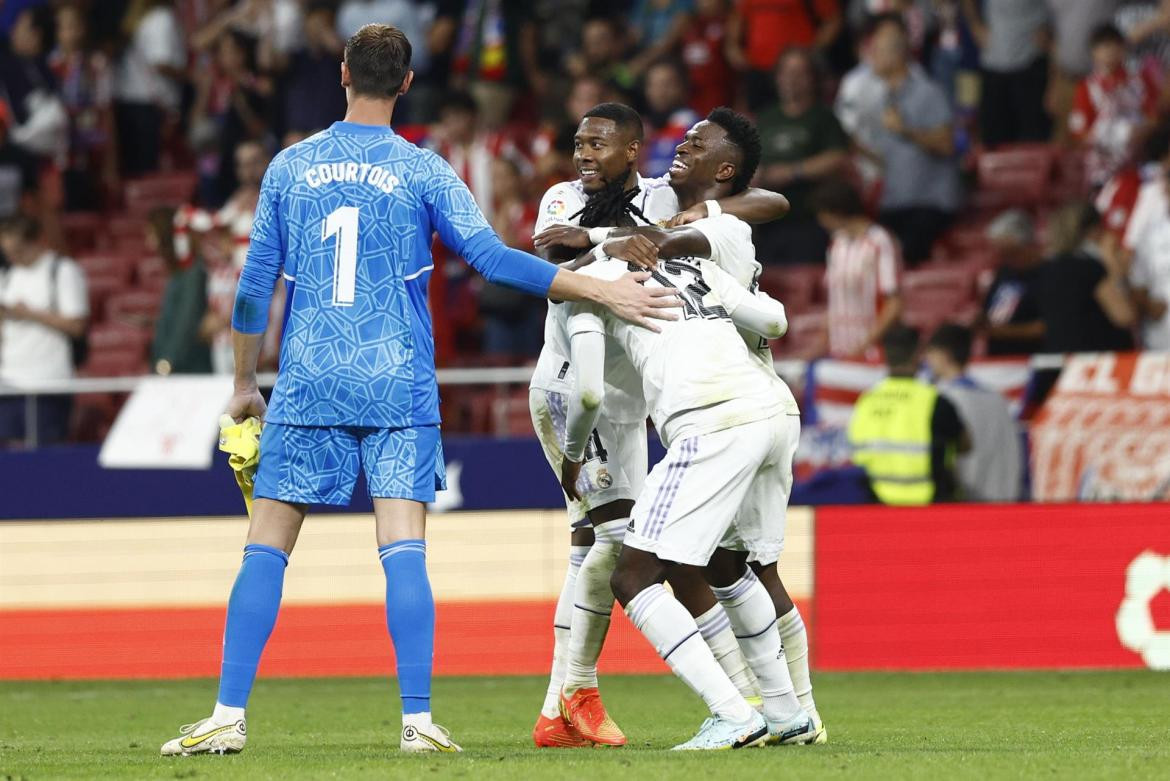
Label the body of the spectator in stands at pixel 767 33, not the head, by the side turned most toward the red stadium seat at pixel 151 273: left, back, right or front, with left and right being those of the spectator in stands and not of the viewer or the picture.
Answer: right

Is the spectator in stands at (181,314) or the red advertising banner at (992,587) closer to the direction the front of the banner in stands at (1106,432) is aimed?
the red advertising banner

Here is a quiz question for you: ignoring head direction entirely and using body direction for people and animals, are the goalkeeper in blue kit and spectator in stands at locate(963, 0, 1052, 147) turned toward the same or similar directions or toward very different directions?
very different directions

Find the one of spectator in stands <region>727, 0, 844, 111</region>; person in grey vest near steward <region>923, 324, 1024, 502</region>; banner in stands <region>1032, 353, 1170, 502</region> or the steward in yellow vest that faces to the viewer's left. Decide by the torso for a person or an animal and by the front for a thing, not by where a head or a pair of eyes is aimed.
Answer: person in grey vest near steward <region>923, 324, 1024, 502</region>

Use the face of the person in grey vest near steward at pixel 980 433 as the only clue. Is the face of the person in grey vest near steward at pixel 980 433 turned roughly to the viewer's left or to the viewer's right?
to the viewer's left

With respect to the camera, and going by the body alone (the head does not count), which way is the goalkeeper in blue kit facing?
away from the camera

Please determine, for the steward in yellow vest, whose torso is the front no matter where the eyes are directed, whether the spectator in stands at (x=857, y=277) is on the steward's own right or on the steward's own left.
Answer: on the steward's own left

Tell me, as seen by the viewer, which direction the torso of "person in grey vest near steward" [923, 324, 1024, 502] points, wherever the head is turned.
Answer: to the viewer's left
